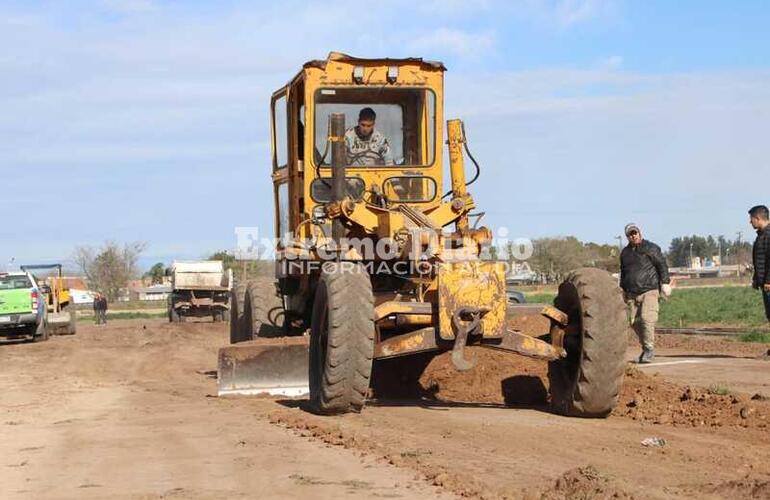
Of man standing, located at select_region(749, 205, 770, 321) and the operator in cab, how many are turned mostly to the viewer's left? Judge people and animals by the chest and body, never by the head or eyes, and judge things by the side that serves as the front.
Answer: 1

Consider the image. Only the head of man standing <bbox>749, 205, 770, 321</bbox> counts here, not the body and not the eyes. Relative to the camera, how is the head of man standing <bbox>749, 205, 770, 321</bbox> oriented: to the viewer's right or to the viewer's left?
to the viewer's left

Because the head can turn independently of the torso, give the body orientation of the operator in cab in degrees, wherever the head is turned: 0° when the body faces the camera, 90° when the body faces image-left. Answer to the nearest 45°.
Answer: approximately 0°

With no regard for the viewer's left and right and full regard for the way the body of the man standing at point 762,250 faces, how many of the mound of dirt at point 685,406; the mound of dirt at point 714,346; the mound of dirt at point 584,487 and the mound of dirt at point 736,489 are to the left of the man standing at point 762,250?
3

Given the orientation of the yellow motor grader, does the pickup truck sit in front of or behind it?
behind

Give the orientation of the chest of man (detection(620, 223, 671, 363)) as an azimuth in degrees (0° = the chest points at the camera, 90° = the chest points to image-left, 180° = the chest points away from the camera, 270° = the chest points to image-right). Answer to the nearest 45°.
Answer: approximately 0°

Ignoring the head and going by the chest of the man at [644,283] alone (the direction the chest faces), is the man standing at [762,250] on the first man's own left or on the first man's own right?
on the first man's own left

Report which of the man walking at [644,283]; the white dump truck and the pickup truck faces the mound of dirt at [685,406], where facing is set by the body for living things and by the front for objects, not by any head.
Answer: the man walking

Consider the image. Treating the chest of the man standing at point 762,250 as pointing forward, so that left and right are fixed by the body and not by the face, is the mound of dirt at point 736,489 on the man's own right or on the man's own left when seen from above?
on the man's own left

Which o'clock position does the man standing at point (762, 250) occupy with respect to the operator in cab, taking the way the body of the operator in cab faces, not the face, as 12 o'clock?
The man standing is roughly at 8 o'clock from the operator in cab.
